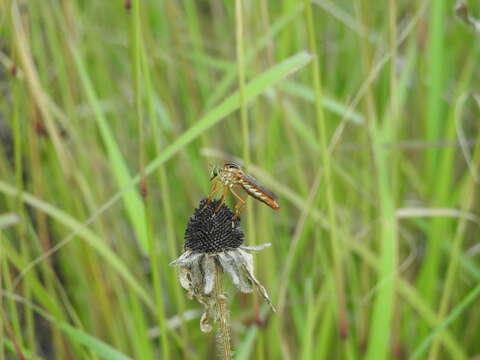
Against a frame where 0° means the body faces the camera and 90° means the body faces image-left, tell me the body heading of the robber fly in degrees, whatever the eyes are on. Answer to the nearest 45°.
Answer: approximately 90°
